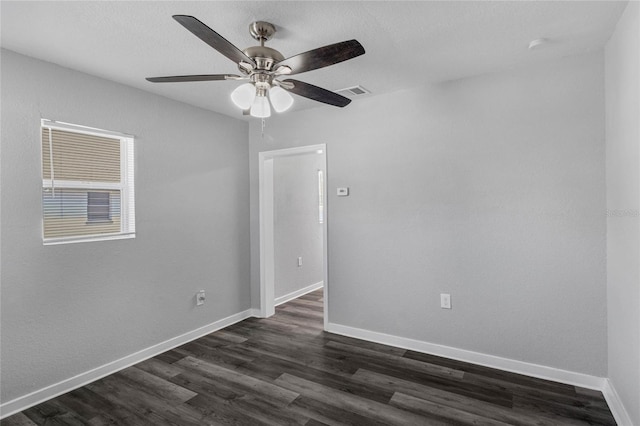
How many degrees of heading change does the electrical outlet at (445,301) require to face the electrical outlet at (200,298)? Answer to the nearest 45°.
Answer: approximately 90° to its right

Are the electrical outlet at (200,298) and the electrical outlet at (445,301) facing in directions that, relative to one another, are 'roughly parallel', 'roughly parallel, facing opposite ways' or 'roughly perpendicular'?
roughly perpendicular

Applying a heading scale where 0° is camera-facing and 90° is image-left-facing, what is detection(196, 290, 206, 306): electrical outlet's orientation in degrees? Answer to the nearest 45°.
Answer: approximately 315°

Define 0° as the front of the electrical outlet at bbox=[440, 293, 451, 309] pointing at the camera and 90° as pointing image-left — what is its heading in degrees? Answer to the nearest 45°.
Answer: approximately 0°

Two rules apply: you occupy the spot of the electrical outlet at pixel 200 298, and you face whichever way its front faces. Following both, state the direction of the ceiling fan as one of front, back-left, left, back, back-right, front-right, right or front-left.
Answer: front-right

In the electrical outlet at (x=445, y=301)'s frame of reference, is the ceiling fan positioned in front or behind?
in front
